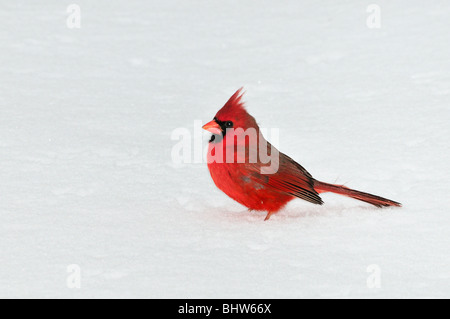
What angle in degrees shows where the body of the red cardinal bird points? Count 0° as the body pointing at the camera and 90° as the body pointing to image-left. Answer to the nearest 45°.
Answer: approximately 90°
